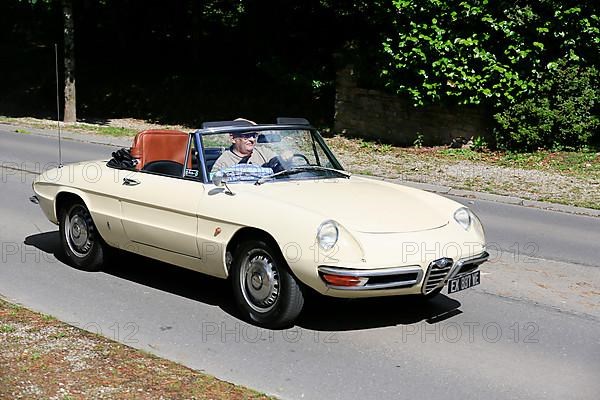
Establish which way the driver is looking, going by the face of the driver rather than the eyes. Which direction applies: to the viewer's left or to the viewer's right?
to the viewer's right

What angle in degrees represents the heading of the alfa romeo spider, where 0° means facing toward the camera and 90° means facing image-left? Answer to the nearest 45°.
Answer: approximately 315°

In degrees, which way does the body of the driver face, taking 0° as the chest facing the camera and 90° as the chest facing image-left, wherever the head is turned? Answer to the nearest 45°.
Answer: approximately 315°

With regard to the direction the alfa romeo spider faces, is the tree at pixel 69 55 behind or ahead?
behind

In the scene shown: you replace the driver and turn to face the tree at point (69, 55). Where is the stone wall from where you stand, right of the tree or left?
right

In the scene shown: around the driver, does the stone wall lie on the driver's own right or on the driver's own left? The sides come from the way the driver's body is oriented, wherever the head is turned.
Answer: on the driver's own left

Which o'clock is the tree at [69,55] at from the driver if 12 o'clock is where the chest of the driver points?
The tree is roughly at 7 o'clock from the driver.
